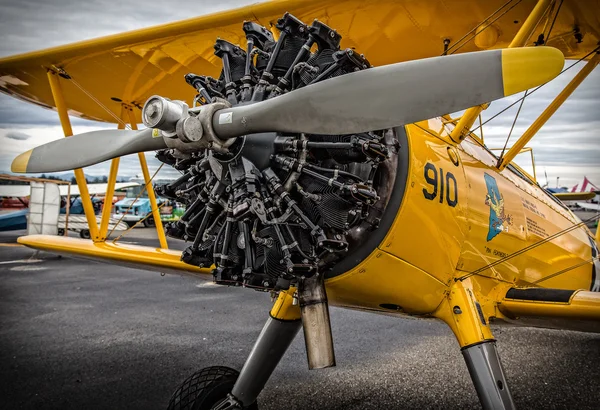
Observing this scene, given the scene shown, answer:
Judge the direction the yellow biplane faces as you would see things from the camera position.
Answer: facing the viewer and to the left of the viewer
